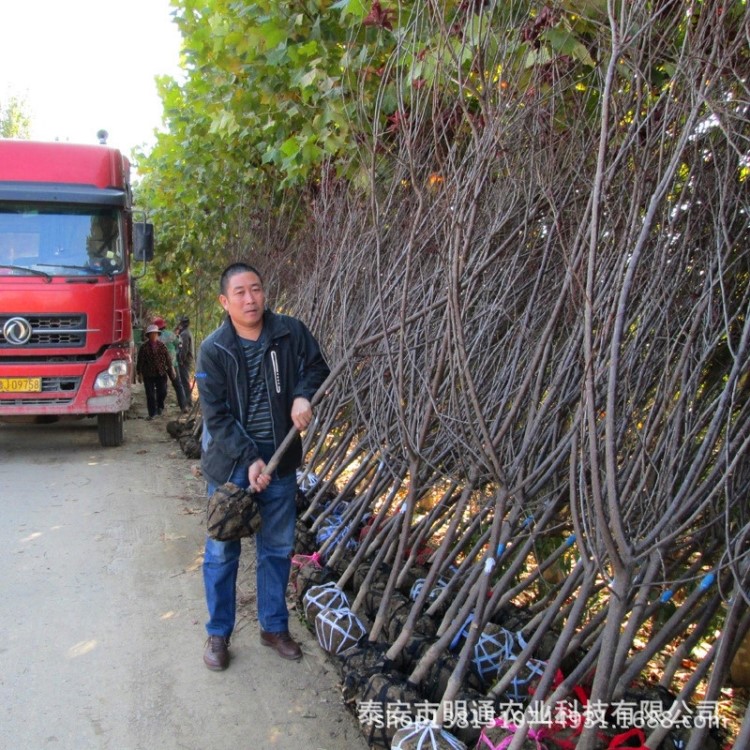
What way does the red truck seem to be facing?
toward the camera

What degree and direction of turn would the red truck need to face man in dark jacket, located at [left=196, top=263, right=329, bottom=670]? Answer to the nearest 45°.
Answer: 0° — it already faces them

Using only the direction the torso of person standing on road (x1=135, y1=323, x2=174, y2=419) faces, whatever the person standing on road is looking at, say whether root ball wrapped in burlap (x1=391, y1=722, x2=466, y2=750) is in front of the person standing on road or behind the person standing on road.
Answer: in front

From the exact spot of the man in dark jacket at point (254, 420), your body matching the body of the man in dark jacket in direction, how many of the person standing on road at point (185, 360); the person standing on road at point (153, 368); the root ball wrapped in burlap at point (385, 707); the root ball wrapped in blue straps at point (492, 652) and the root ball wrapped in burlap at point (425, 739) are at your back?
2

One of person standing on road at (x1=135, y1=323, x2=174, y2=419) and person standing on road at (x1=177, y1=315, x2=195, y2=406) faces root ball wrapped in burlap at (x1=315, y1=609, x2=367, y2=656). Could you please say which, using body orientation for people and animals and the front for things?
person standing on road at (x1=135, y1=323, x2=174, y2=419)

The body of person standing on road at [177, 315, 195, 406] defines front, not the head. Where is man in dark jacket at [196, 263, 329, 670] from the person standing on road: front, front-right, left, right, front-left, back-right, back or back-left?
left

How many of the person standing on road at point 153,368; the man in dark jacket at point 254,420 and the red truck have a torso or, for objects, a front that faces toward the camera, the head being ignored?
3

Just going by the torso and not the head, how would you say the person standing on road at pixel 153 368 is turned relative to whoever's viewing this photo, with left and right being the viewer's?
facing the viewer

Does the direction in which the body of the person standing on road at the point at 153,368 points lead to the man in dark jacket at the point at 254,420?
yes

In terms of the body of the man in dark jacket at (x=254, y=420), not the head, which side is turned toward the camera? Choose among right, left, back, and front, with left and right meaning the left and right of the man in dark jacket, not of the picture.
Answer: front

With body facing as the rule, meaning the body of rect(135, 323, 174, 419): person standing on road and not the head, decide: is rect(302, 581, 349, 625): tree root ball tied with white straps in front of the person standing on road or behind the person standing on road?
in front
